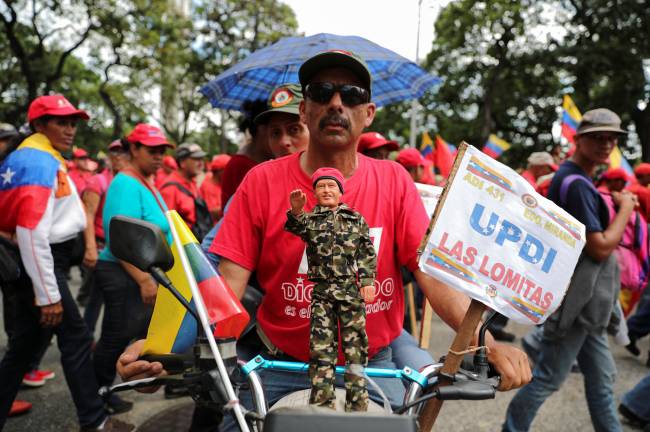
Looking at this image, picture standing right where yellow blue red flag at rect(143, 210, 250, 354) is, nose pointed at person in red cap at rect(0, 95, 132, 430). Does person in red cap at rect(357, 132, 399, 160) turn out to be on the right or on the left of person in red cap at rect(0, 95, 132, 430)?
right

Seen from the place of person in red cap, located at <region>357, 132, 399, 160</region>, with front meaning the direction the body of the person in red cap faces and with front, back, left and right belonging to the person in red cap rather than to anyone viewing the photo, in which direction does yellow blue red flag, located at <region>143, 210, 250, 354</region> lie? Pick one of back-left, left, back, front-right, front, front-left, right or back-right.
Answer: right

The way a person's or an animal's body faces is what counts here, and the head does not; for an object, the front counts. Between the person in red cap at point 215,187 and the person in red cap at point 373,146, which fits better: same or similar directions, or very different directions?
same or similar directions

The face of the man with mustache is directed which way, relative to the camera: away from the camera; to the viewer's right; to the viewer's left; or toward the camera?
toward the camera

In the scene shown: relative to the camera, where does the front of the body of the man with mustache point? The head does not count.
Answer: toward the camera

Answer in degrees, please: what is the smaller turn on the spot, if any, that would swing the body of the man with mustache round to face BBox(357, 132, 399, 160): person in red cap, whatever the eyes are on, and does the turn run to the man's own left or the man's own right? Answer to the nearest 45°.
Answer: approximately 180°

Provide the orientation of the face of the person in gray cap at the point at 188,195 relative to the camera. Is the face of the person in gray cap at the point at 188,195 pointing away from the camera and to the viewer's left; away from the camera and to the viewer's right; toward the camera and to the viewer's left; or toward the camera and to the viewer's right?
toward the camera and to the viewer's right

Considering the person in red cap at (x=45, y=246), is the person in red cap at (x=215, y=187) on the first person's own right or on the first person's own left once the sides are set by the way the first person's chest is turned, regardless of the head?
on the first person's own left

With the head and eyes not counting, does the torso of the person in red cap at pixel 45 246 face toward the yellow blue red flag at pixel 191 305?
no
